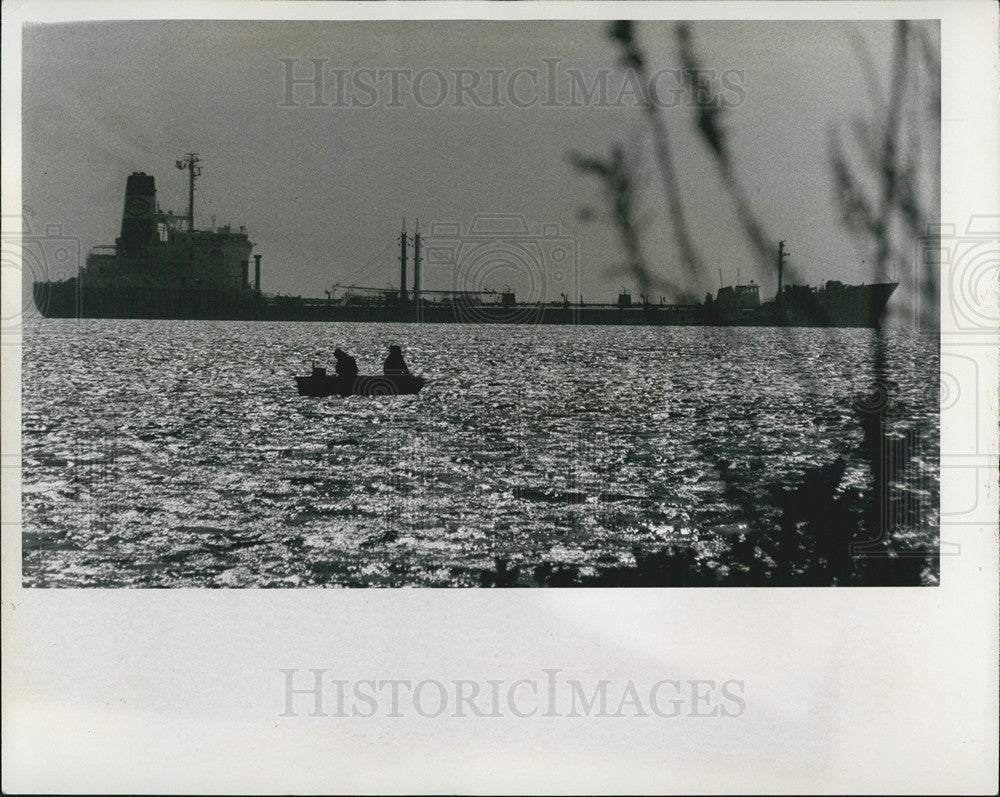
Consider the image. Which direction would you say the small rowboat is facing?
to the viewer's right

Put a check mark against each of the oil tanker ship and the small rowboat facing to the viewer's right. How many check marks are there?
2

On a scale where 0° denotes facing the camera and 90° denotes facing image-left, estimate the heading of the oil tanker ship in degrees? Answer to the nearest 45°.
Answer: approximately 270°
